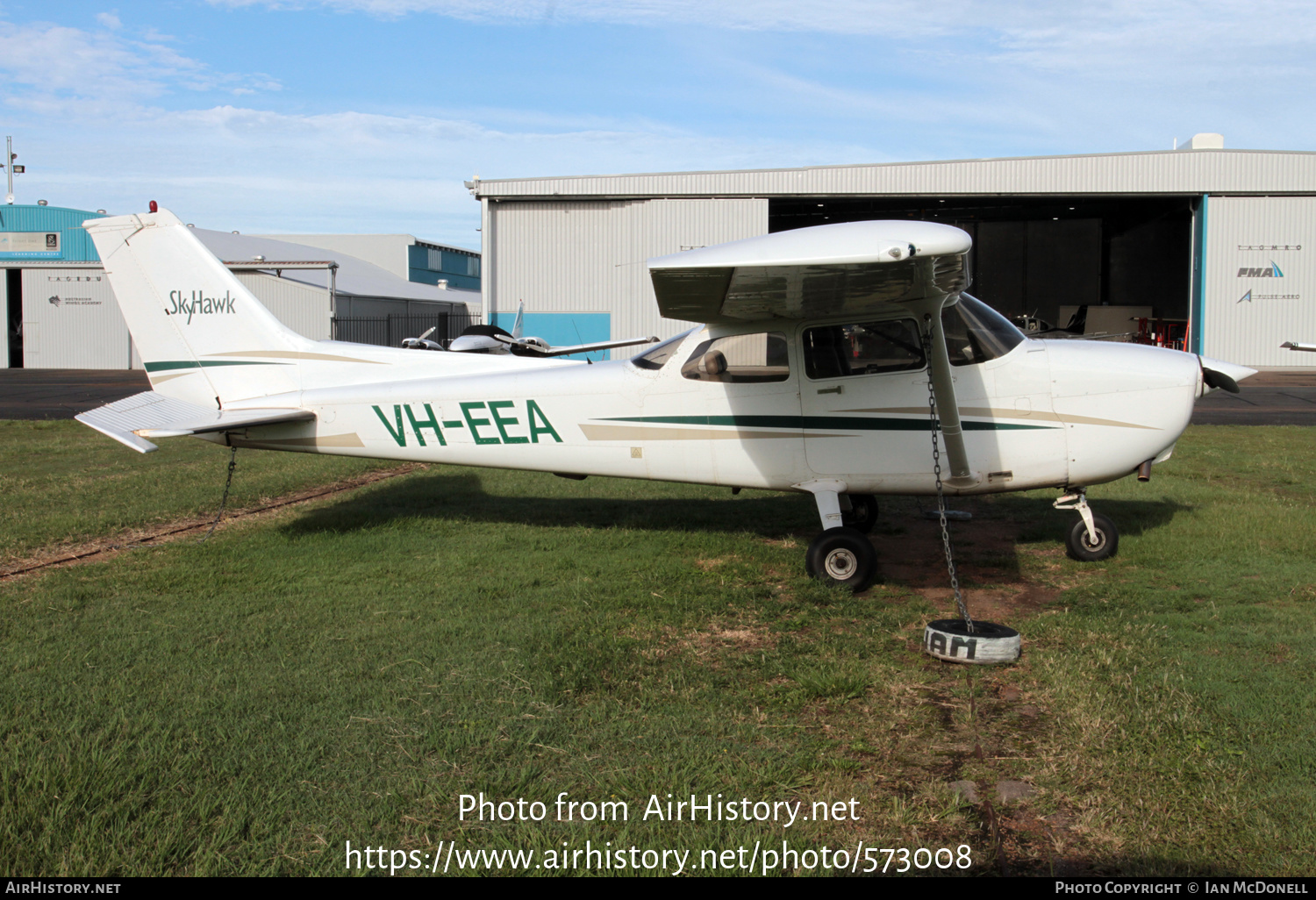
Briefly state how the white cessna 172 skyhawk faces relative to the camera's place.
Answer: facing to the right of the viewer
